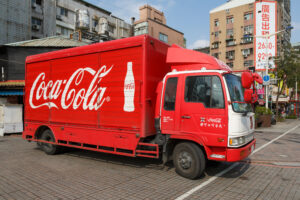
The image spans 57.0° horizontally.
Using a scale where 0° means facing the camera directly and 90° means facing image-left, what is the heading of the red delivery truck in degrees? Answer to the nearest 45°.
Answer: approximately 315°

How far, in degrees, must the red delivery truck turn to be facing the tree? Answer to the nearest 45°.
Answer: approximately 90° to its left

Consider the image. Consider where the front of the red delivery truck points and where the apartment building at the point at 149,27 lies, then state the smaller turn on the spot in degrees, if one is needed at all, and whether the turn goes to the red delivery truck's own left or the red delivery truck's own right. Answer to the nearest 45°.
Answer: approximately 135° to the red delivery truck's own left

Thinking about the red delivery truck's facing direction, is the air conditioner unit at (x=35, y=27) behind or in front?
behind

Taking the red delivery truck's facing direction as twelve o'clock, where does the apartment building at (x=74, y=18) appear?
The apartment building is roughly at 7 o'clock from the red delivery truck.

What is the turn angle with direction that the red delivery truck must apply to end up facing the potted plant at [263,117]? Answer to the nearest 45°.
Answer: approximately 90° to its left

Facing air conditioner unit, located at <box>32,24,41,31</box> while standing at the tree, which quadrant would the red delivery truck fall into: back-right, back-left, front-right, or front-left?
front-left
